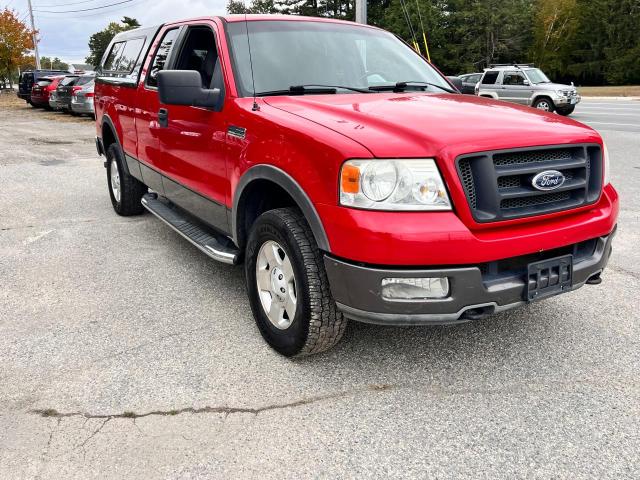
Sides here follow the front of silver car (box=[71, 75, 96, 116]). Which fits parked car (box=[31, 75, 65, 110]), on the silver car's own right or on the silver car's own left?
on the silver car's own left

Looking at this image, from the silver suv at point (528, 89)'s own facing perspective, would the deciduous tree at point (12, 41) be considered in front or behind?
behind

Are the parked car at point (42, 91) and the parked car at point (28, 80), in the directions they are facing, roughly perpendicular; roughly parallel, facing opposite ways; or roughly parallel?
roughly parallel

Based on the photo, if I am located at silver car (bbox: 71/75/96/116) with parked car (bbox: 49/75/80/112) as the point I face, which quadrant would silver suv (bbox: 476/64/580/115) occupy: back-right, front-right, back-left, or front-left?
back-right

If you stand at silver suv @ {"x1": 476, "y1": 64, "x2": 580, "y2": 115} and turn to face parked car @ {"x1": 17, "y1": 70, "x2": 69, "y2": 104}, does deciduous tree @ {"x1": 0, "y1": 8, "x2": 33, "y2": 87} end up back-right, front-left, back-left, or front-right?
front-right

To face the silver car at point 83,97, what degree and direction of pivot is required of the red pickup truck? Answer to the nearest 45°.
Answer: approximately 180°

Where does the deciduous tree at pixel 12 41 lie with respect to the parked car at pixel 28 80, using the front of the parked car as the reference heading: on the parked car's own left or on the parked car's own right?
on the parked car's own left

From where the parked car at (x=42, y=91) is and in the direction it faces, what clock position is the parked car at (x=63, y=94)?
the parked car at (x=63, y=94) is roughly at 4 o'clock from the parked car at (x=42, y=91).

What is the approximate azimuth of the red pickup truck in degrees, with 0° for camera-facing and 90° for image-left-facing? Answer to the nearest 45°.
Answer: approximately 315°

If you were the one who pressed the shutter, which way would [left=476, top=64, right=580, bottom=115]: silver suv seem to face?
facing the viewer and to the right of the viewer
